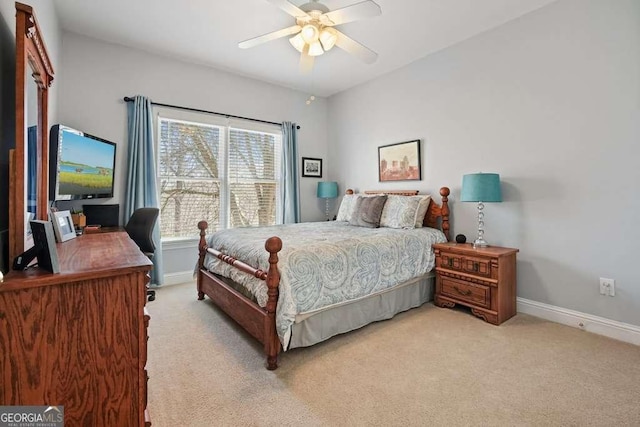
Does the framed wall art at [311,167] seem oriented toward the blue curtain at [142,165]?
no

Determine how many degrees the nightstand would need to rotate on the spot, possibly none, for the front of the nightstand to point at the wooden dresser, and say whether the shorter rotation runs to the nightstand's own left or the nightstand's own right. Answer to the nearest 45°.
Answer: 0° — it already faces it

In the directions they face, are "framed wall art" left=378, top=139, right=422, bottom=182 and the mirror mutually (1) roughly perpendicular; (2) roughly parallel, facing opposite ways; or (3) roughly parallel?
roughly parallel, facing opposite ways

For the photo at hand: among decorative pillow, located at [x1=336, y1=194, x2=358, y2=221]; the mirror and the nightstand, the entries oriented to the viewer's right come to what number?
1

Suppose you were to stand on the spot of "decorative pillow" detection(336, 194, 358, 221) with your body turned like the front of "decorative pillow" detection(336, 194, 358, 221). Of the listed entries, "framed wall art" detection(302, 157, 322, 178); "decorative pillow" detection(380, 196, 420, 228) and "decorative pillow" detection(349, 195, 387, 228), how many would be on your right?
1

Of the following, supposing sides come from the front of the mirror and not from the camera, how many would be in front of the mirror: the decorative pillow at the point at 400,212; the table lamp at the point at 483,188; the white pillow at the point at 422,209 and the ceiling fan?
4

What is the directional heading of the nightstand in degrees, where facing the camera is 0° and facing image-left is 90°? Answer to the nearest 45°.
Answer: approximately 45°

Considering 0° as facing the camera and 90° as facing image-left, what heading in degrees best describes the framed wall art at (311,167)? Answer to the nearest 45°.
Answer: approximately 315°

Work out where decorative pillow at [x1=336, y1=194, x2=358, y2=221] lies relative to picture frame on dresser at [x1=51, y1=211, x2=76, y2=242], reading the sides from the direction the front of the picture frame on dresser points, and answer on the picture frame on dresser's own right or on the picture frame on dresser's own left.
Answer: on the picture frame on dresser's own left

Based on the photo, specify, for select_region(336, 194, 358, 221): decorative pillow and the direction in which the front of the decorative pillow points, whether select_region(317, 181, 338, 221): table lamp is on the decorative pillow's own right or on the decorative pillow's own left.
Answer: on the decorative pillow's own right

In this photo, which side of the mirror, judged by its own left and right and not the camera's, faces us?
right

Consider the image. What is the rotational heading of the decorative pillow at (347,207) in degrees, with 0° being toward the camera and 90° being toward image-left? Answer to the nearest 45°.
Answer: approximately 45°

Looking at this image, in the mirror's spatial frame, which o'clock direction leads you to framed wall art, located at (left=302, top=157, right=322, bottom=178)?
The framed wall art is roughly at 11 o'clock from the mirror.

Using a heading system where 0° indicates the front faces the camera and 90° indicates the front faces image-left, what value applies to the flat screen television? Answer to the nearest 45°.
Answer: approximately 315°

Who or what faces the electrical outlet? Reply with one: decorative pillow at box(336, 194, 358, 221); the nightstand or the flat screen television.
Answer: the flat screen television

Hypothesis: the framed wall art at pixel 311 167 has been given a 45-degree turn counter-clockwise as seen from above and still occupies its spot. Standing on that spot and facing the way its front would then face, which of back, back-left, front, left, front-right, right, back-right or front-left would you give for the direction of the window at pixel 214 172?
back-right

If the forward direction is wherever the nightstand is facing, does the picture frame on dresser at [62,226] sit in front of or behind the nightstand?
in front

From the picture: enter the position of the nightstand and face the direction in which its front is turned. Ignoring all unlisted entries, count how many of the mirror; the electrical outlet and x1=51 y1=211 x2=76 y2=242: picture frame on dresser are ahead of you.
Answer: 2

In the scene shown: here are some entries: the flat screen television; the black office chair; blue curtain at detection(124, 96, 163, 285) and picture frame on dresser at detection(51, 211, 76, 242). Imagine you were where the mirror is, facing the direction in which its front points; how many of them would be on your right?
0

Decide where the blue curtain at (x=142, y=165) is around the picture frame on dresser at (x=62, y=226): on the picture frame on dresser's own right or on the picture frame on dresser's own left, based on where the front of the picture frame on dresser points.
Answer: on the picture frame on dresser's own left
